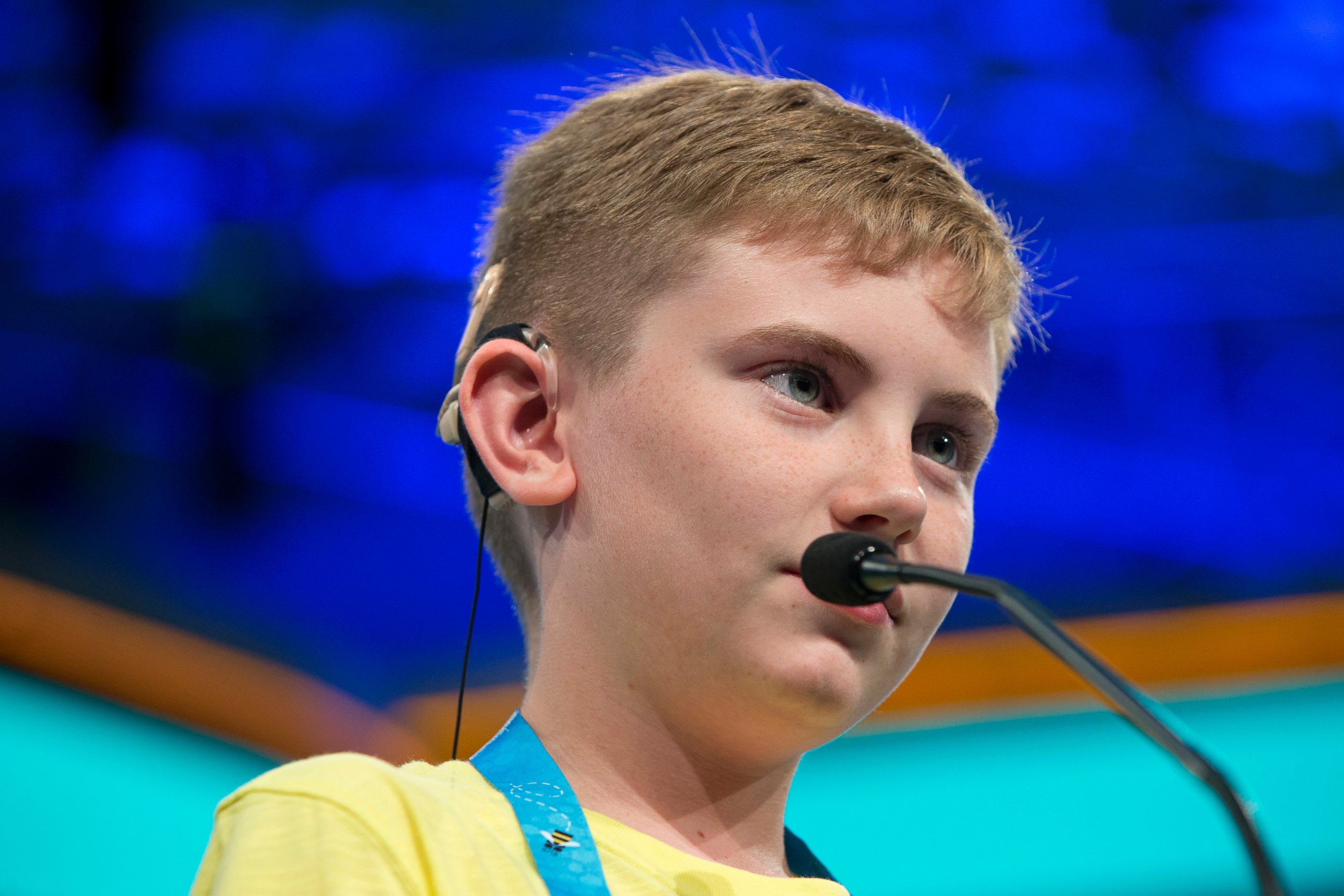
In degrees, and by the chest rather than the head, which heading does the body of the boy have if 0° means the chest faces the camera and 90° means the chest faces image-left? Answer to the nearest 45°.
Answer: approximately 315°
